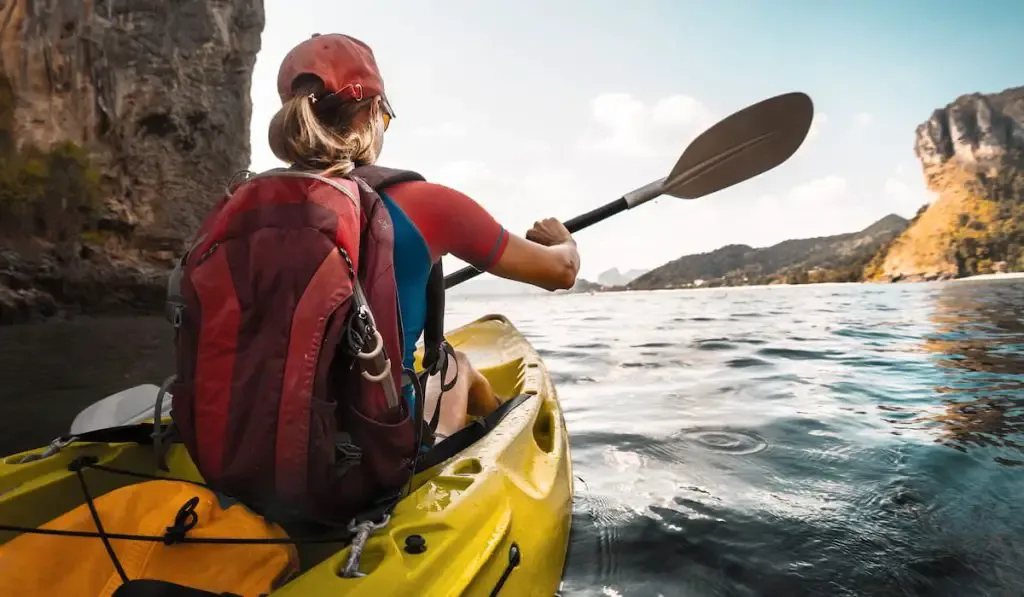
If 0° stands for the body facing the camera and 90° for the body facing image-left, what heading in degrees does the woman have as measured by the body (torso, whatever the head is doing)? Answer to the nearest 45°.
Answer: approximately 225°

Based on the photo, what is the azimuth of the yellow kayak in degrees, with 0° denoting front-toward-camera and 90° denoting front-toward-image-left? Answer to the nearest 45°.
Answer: approximately 225°
